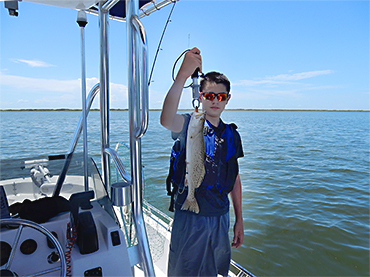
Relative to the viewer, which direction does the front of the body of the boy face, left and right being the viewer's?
facing the viewer

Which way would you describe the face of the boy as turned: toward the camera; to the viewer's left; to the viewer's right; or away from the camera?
toward the camera
